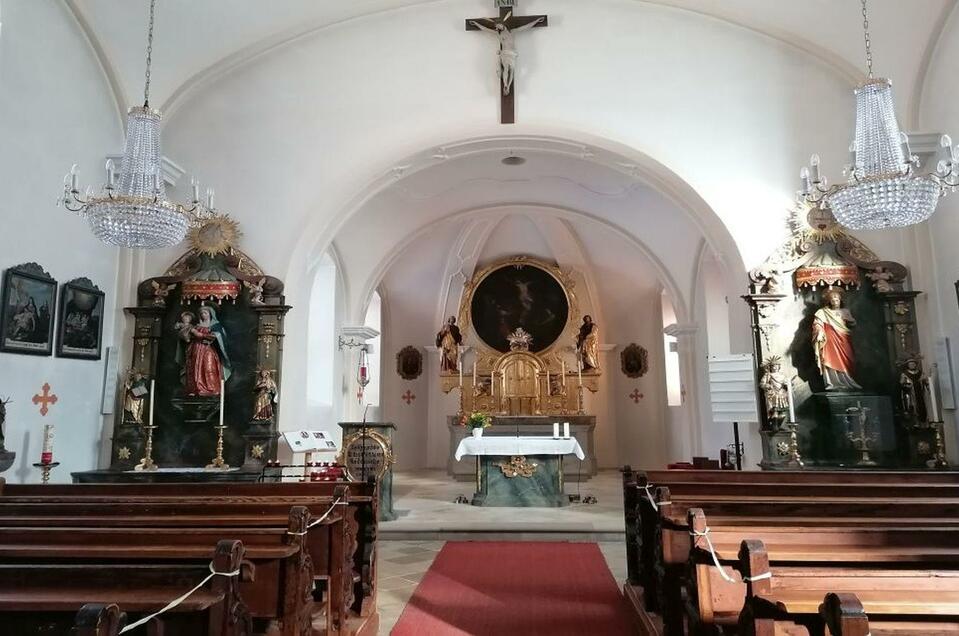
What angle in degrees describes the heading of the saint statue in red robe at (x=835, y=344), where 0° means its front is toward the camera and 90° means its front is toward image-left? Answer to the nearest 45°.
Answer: approximately 0°

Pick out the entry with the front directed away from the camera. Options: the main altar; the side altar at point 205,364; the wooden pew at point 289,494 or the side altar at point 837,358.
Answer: the wooden pew

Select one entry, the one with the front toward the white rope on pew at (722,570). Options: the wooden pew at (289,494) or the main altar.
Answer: the main altar

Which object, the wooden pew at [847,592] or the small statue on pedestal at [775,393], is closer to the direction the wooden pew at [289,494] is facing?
the small statue on pedestal

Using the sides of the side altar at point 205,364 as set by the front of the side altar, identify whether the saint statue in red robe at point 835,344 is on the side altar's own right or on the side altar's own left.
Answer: on the side altar's own left

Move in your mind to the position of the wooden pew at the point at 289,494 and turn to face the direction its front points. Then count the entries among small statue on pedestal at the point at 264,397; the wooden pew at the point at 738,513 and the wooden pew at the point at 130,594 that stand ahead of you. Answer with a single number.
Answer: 1

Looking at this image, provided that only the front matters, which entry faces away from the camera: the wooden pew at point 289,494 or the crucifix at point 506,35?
the wooden pew

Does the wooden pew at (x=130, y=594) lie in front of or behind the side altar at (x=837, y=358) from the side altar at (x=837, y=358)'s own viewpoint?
in front

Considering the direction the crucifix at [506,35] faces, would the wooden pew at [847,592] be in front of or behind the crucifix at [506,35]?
in front

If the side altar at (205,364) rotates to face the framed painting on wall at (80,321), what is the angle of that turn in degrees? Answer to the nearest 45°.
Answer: approximately 90° to its right

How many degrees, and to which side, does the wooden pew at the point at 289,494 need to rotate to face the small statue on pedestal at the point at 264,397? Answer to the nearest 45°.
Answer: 0° — it already faces it

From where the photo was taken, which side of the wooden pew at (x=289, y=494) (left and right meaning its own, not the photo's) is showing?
back
